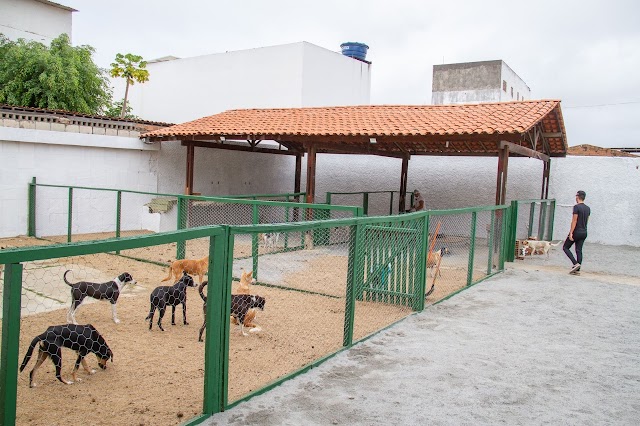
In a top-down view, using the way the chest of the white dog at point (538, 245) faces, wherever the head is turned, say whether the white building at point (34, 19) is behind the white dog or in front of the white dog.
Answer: in front

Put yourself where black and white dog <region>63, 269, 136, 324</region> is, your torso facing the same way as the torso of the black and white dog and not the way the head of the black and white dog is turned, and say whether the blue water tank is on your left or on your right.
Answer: on your left

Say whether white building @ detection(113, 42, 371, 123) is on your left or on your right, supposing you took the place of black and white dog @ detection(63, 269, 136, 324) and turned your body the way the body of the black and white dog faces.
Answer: on your left

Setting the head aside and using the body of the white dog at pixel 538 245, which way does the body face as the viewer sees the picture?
to the viewer's left

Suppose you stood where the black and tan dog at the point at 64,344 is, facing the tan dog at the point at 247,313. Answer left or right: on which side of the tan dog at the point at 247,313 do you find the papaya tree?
left

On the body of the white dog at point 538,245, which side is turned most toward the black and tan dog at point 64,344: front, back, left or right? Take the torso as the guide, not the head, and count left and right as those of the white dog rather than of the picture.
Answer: left

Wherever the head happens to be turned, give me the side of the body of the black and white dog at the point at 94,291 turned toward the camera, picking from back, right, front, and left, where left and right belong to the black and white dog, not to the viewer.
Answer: right

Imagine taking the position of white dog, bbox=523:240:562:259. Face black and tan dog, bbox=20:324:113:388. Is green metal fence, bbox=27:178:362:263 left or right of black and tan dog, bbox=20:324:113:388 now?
right

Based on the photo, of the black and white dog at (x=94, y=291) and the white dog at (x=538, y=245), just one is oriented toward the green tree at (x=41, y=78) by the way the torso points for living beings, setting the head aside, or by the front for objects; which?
the white dog

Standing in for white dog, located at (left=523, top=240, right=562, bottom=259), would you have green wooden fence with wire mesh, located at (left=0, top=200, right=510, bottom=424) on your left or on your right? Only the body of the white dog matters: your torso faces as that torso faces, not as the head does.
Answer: on your left

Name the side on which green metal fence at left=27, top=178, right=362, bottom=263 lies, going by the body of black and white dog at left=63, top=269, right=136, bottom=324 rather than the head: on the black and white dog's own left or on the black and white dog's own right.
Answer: on the black and white dog's own left

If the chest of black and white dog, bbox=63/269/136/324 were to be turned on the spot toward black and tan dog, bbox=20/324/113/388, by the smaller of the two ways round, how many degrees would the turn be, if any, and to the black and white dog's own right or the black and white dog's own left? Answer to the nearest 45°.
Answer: approximately 90° to the black and white dog's own right
